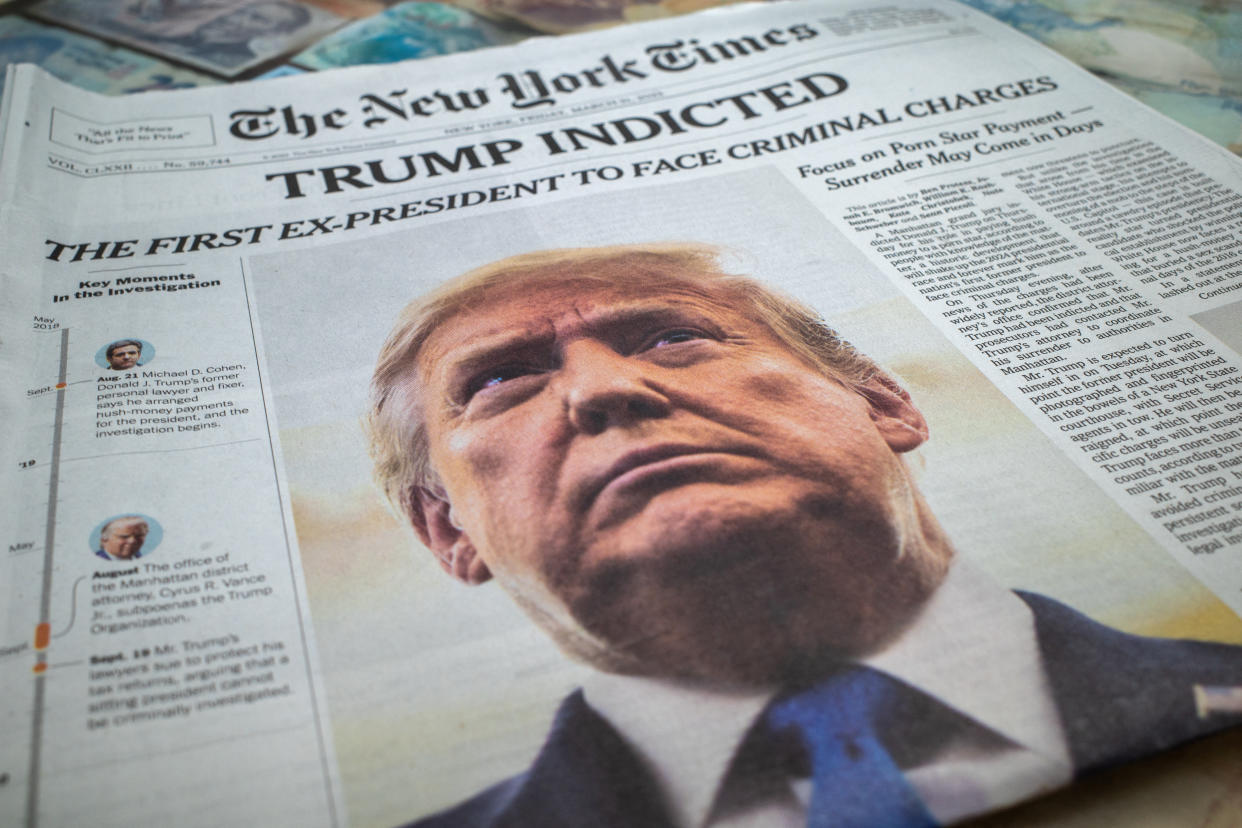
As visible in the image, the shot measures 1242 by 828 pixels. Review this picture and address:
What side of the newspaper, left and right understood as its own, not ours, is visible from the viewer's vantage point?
front
